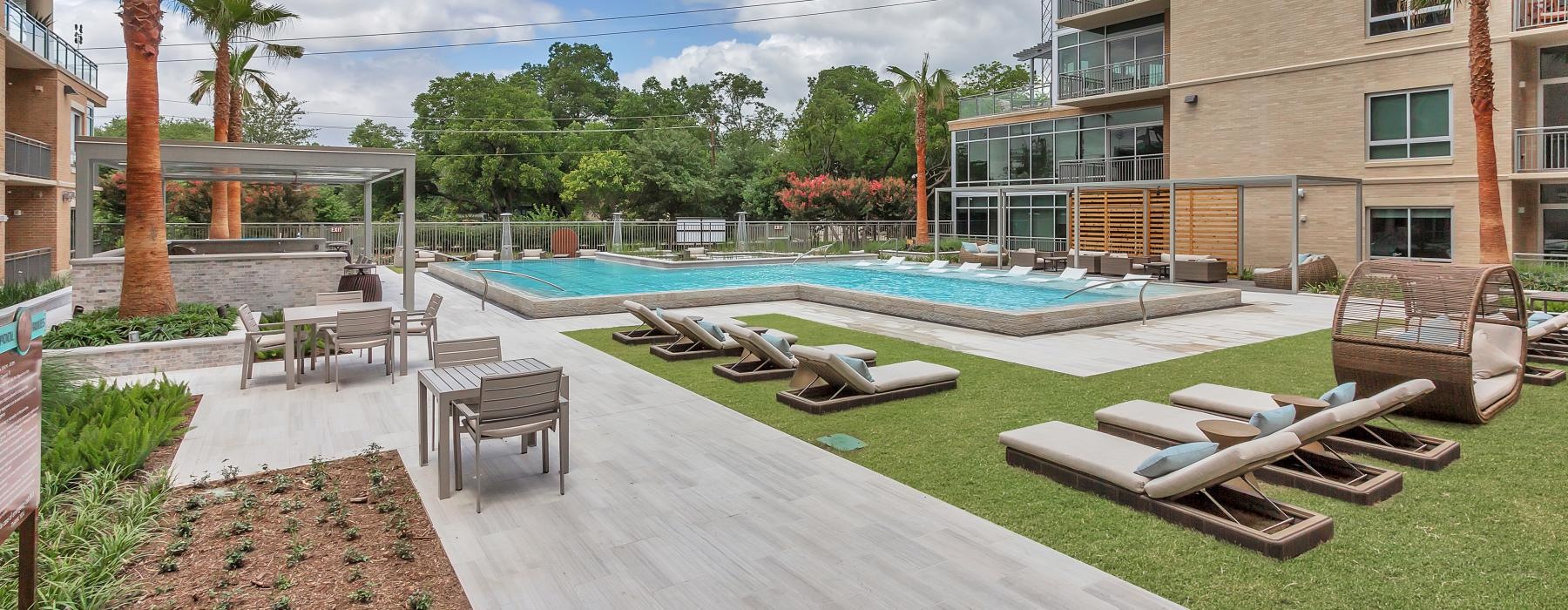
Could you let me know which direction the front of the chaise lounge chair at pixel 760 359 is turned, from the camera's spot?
facing away from the viewer and to the right of the viewer

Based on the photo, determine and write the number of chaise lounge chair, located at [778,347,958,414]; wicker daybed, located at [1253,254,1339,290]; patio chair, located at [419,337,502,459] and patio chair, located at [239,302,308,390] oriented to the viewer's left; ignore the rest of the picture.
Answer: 1

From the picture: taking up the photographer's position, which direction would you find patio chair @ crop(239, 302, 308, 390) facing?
facing to the right of the viewer

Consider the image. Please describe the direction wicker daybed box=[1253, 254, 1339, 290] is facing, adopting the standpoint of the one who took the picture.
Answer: facing to the left of the viewer

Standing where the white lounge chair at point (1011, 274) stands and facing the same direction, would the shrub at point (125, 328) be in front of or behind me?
in front

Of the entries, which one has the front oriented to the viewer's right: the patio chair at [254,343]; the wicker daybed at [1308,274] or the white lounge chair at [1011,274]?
the patio chair

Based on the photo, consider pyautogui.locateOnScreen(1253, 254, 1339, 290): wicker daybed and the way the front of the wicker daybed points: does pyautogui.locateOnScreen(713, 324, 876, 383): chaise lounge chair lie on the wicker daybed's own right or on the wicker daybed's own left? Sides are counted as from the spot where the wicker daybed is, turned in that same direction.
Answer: on the wicker daybed's own left

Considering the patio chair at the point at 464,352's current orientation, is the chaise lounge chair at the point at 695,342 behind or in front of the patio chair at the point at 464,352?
behind
